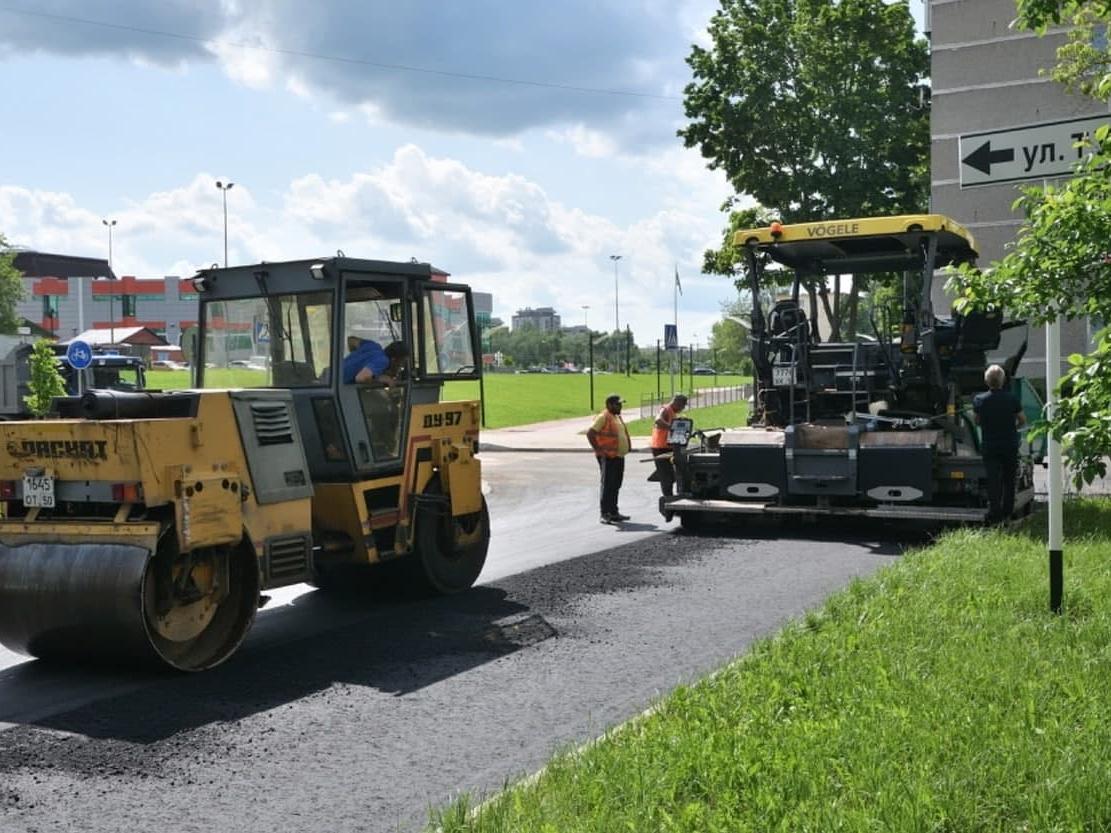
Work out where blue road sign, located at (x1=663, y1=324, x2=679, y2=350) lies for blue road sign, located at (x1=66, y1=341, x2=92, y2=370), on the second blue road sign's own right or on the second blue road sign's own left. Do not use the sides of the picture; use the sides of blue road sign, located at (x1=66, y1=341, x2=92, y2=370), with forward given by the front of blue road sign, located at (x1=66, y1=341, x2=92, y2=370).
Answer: on the second blue road sign's own left

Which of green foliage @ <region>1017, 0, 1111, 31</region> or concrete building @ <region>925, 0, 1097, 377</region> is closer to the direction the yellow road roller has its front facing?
the concrete building

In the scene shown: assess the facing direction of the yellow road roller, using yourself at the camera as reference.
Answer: facing away from the viewer and to the right of the viewer

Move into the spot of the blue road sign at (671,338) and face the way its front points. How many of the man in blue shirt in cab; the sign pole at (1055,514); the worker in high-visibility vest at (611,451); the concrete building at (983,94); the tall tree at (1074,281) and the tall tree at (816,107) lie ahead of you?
4

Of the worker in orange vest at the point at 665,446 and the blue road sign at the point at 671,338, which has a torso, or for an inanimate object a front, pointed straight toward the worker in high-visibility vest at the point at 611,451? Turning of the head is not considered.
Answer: the blue road sign

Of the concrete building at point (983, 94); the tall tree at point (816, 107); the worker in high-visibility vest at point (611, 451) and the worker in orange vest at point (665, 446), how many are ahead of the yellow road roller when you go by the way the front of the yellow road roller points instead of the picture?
4

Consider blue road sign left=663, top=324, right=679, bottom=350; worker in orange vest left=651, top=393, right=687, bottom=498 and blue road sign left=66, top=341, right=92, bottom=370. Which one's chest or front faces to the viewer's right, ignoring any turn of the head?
the worker in orange vest

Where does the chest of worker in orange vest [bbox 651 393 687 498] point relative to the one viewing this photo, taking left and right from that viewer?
facing to the right of the viewer

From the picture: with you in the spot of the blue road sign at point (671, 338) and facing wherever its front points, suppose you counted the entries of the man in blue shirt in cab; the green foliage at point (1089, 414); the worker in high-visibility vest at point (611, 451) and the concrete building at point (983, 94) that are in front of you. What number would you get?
4

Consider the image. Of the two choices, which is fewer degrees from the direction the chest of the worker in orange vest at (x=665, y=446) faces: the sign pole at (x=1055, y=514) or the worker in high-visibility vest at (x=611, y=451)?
the sign pole

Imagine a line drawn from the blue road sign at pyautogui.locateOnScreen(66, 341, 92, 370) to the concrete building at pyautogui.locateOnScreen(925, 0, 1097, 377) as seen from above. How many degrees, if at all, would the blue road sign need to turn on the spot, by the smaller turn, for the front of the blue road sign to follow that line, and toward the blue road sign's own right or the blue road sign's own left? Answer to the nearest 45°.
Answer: approximately 90° to the blue road sign's own left

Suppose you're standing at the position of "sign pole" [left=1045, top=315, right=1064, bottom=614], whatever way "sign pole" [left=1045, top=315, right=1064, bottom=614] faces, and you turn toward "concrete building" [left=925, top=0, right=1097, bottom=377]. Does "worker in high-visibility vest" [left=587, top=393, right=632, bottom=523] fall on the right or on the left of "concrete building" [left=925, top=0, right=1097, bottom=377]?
left
